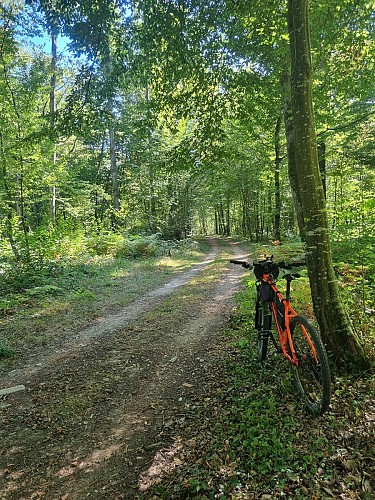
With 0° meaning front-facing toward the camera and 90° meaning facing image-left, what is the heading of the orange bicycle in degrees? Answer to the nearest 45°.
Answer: approximately 135°
